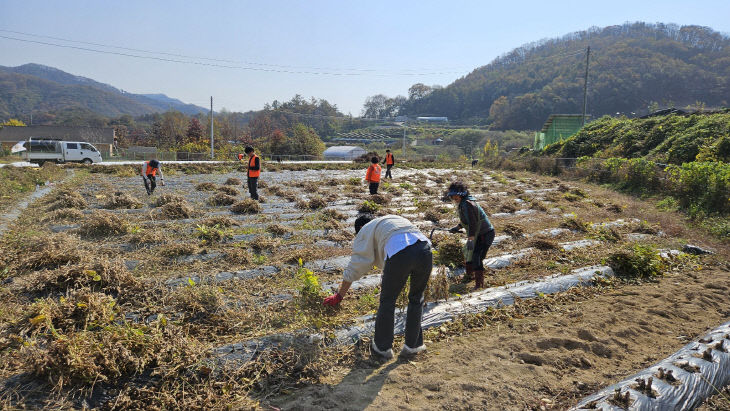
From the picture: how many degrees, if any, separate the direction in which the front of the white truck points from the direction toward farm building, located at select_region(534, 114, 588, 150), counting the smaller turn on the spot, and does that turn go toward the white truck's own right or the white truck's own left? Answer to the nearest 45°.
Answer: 0° — it already faces it

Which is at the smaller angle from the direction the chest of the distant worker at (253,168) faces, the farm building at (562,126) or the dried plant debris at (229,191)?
the dried plant debris

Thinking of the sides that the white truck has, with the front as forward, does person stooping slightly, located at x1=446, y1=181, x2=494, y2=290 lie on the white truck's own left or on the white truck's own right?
on the white truck's own right

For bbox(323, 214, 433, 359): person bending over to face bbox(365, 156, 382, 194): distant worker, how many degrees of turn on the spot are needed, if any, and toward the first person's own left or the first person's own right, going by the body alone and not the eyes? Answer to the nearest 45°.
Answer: approximately 45° to the first person's own right

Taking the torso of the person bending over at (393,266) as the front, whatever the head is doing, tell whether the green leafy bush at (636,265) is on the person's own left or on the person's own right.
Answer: on the person's own right

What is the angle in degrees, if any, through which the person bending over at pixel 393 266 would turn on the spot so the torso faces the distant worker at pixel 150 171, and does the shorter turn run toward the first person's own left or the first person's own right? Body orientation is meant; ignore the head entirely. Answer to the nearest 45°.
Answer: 0° — they already face them

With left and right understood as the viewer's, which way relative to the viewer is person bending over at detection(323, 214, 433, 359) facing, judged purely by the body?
facing away from the viewer and to the left of the viewer

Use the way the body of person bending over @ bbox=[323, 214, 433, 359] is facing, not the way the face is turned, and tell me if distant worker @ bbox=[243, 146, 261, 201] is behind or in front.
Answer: in front

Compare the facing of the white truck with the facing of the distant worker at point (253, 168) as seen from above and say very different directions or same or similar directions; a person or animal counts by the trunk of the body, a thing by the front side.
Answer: very different directions

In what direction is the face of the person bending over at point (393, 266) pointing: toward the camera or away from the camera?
away from the camera

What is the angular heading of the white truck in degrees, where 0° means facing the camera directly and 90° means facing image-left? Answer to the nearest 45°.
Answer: approximately 270°

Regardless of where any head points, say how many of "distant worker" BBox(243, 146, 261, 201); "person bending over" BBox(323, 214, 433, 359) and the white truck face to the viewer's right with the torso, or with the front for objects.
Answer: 1
